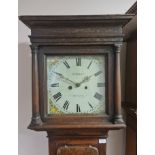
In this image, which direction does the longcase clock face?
toward the camera
